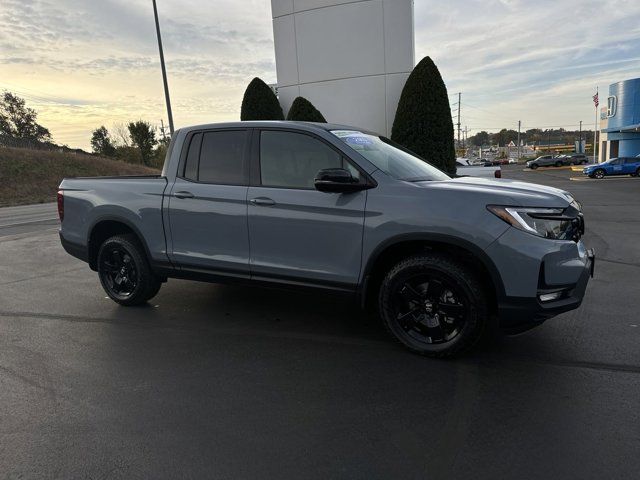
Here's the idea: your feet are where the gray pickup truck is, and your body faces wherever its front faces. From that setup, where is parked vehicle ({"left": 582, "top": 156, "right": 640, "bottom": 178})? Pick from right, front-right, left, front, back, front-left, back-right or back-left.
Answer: left

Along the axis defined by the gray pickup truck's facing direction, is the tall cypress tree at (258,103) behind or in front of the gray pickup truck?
behind

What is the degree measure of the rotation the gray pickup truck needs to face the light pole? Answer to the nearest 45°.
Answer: approximately 135° to its left

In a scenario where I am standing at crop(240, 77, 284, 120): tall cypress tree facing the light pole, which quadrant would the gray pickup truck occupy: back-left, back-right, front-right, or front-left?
back-left

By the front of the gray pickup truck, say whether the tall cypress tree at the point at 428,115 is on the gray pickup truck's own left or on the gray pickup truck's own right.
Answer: on the gray pickup truck's own left

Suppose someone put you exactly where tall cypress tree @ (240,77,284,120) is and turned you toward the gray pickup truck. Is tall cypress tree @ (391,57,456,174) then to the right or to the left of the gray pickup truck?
left

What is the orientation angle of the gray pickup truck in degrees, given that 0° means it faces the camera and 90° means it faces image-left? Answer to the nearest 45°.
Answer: approximately 315°

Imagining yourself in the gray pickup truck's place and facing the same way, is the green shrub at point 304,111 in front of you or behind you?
behind
